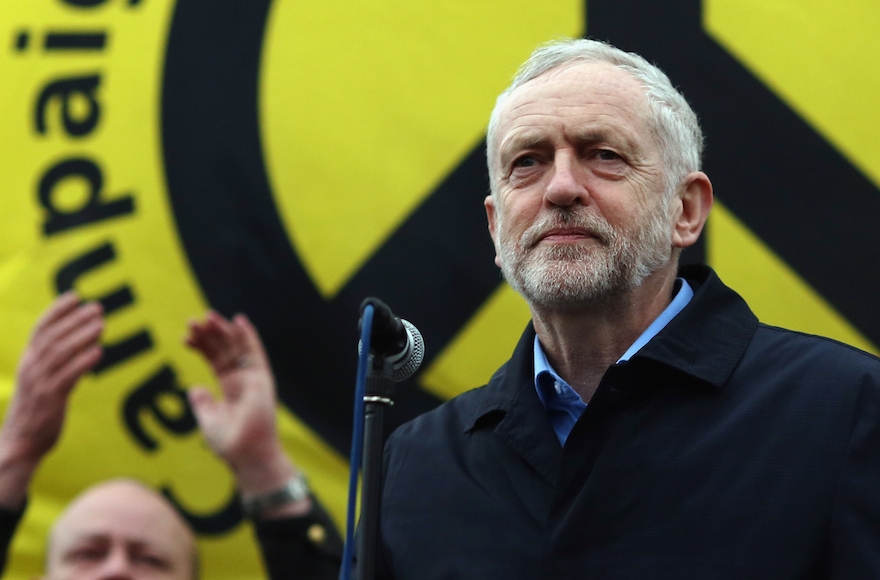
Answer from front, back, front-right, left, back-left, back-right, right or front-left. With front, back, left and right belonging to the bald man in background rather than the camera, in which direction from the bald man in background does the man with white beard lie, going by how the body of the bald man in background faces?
front-left

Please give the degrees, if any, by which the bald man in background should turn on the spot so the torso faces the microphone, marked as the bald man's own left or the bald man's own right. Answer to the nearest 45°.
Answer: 0° — they already face it

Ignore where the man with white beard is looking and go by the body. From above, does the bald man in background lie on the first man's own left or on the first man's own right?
on the first man's own right

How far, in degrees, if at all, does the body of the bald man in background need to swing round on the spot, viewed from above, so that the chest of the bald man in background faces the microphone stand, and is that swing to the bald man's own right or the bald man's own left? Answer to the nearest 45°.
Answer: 0° — they already face it

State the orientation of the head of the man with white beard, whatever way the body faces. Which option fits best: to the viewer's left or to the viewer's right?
to the viewer's left

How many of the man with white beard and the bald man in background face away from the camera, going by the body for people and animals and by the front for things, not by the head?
0

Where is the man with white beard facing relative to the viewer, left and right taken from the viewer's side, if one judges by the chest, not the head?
facing the viewer and to the left of the viewer

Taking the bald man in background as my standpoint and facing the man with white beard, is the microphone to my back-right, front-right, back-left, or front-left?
front-right

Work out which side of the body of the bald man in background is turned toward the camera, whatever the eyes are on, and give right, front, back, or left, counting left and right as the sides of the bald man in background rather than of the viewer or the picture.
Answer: front
